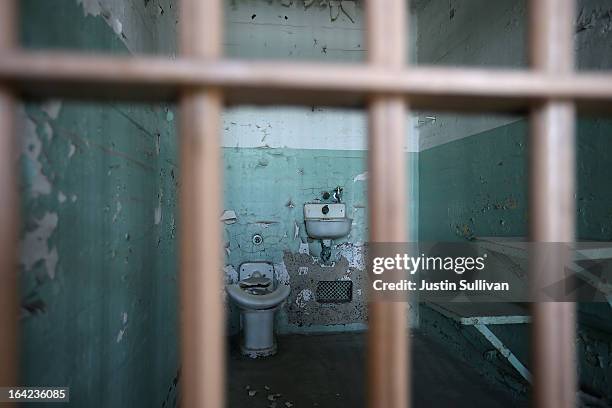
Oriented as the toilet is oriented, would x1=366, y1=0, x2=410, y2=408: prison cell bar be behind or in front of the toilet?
in front

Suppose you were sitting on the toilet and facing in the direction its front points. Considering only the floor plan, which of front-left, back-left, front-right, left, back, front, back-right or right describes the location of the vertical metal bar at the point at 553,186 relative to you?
front

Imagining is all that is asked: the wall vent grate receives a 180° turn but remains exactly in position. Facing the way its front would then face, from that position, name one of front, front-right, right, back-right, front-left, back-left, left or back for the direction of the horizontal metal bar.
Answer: back

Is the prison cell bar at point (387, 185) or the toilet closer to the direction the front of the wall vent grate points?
the prison cell bar

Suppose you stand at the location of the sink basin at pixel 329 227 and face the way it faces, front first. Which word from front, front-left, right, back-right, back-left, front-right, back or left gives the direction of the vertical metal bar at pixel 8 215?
front

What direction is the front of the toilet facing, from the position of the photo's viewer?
facing the viewer

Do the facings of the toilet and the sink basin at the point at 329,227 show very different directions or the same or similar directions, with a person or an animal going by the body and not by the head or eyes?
same or similar directions

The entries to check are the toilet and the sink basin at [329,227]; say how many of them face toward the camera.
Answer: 2

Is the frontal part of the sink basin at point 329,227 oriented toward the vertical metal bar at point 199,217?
yes

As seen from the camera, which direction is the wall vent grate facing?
toward the camera

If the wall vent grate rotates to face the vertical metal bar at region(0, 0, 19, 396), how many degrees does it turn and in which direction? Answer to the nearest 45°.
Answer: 0° — it already faces it

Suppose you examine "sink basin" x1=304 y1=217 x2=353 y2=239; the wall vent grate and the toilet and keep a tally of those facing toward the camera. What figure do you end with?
3

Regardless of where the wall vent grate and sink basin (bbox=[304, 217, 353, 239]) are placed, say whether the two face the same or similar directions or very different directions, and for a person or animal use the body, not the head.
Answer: same or similar directions

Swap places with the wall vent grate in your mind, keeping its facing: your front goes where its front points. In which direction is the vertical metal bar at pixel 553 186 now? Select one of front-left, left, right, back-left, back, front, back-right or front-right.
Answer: front

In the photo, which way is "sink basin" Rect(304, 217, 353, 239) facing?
toward the camera

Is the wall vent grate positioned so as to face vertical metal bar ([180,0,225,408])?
yes
